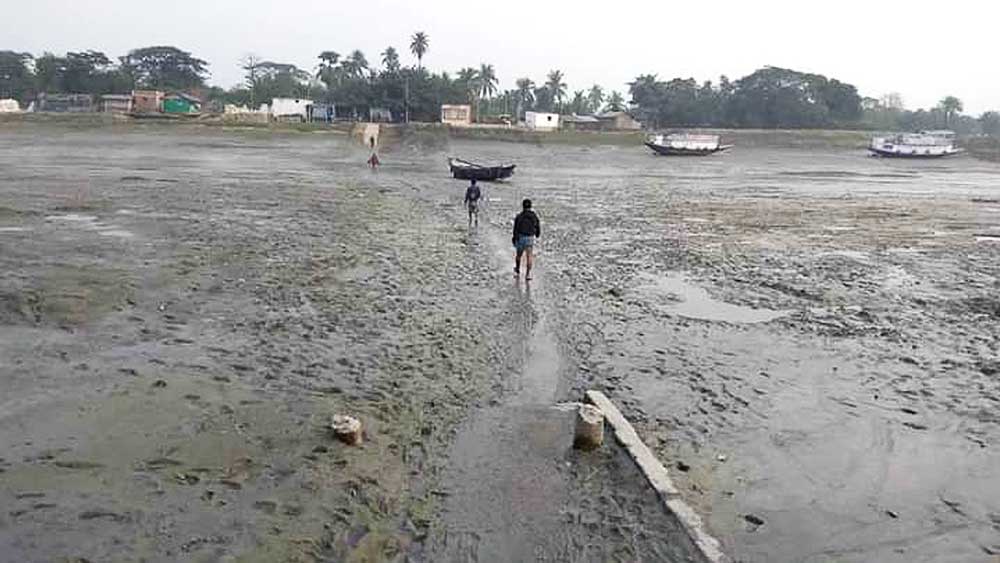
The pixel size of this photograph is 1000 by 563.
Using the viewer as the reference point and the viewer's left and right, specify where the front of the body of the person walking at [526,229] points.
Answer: facing away from the viewer
